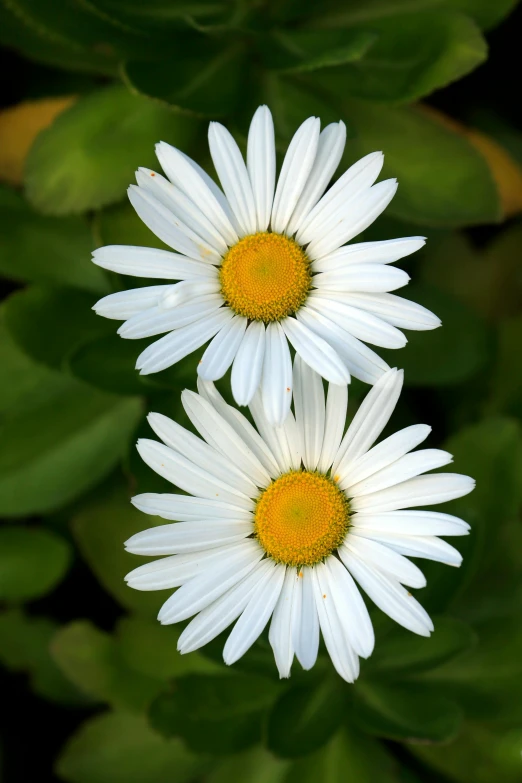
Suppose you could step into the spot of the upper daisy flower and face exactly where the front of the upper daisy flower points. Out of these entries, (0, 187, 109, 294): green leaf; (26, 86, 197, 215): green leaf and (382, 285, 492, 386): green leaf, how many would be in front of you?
0

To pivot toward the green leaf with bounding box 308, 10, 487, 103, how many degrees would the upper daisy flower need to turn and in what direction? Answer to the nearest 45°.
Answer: approximately 180°

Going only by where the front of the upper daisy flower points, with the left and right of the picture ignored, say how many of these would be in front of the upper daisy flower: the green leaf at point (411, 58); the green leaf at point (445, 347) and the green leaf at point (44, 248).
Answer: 0

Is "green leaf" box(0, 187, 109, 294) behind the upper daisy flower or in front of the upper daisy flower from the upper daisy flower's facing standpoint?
behind

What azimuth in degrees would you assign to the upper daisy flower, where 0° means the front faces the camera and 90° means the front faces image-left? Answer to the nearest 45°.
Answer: approximately 0°

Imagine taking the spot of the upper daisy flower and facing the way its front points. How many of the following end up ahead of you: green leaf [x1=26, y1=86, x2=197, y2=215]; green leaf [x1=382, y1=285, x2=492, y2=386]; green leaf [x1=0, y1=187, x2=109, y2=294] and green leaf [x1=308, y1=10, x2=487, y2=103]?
0

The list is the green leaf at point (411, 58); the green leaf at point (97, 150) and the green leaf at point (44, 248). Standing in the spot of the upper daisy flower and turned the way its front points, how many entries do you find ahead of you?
0

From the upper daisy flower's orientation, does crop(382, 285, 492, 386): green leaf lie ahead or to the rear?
to the rear
